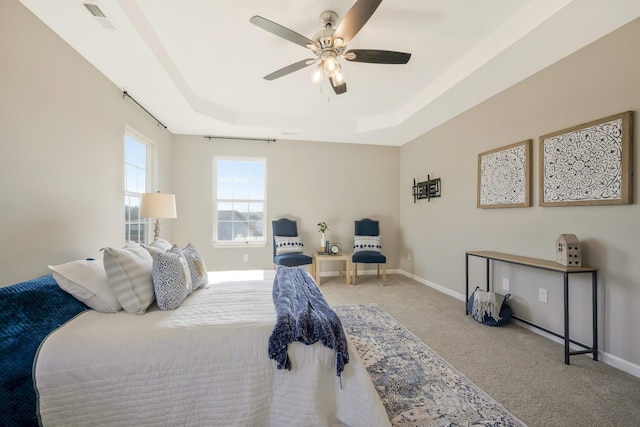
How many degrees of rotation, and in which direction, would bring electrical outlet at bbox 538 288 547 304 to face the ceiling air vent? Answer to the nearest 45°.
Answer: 0° — it already faces it

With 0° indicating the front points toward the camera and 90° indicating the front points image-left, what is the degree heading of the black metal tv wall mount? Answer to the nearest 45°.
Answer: approximately 45°

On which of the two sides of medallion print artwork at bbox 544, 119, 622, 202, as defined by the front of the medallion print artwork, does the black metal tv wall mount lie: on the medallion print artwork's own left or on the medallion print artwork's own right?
on the medallion print artwork's own right

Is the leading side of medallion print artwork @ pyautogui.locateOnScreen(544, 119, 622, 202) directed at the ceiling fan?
yes

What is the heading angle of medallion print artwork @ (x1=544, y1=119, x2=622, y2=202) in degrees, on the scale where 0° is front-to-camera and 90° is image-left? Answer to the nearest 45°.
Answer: approximately 45°

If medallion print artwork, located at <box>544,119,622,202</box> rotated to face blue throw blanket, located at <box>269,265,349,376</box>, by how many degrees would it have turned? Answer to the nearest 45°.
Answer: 0° — it already faces it

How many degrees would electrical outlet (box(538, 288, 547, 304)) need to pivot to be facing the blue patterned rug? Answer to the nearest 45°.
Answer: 0° — it already faces it
